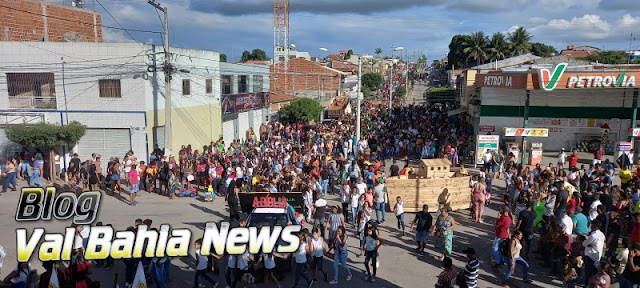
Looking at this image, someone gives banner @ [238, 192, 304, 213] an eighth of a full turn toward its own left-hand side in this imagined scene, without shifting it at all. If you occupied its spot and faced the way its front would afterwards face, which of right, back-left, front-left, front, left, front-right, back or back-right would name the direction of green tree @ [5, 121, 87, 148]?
back

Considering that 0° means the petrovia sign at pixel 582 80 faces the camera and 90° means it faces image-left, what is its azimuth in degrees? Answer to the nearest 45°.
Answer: approximately 0°

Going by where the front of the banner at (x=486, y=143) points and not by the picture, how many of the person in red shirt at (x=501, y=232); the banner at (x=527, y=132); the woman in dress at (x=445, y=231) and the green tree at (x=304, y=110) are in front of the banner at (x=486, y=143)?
2

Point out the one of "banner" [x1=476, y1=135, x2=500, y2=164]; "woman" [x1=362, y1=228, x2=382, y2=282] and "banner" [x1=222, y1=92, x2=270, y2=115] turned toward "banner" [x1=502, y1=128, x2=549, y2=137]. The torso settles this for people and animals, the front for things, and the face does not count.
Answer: "banner" [x1=222, y1=92, x2=270, y2=115]

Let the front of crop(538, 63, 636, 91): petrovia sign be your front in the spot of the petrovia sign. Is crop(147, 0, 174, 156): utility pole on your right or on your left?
on your right

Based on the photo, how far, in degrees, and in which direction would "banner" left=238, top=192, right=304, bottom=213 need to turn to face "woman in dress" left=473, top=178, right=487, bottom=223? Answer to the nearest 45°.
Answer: approximately 90° to its left
